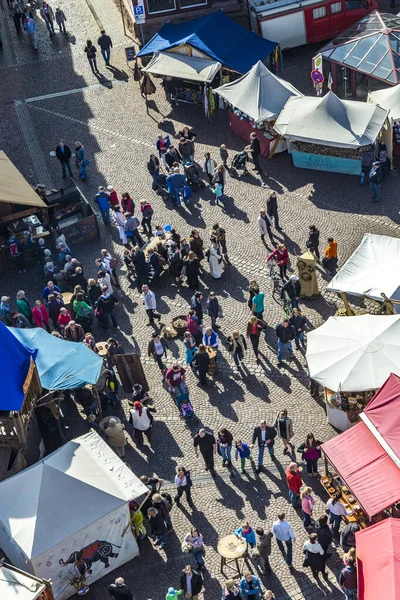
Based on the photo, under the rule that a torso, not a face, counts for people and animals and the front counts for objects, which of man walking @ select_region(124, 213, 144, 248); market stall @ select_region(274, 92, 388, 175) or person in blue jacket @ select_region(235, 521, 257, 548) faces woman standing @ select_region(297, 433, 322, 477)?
the market stall

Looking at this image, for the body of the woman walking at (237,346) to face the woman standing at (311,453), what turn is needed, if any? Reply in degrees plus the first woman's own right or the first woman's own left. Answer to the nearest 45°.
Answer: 0° — they already face them

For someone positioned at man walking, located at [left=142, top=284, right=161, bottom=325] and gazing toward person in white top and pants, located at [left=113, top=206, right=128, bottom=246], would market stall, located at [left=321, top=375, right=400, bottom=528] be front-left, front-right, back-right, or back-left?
back-right

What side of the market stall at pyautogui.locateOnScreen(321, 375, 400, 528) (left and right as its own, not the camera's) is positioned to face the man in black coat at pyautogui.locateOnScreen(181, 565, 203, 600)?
front

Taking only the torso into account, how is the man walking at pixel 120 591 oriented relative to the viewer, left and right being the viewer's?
facing away from the viewer

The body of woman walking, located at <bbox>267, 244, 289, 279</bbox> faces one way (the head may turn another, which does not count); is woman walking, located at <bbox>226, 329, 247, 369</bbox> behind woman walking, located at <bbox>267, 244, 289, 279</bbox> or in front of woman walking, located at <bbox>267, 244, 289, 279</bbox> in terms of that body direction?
in front

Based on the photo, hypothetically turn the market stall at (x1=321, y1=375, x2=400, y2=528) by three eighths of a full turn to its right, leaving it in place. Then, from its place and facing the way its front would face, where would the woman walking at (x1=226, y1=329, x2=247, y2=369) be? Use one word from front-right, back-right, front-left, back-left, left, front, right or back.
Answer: front-left

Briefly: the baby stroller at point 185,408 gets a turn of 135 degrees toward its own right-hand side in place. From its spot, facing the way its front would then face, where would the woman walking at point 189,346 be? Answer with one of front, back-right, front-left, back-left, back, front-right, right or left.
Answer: right

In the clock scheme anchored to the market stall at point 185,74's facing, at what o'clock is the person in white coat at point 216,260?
The person in white coat is roughly at 12 o'clock from the market stall.

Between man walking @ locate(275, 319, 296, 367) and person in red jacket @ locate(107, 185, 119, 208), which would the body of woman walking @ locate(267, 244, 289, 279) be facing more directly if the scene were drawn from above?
the man walking

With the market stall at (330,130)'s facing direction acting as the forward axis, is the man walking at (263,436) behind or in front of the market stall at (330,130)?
in front
